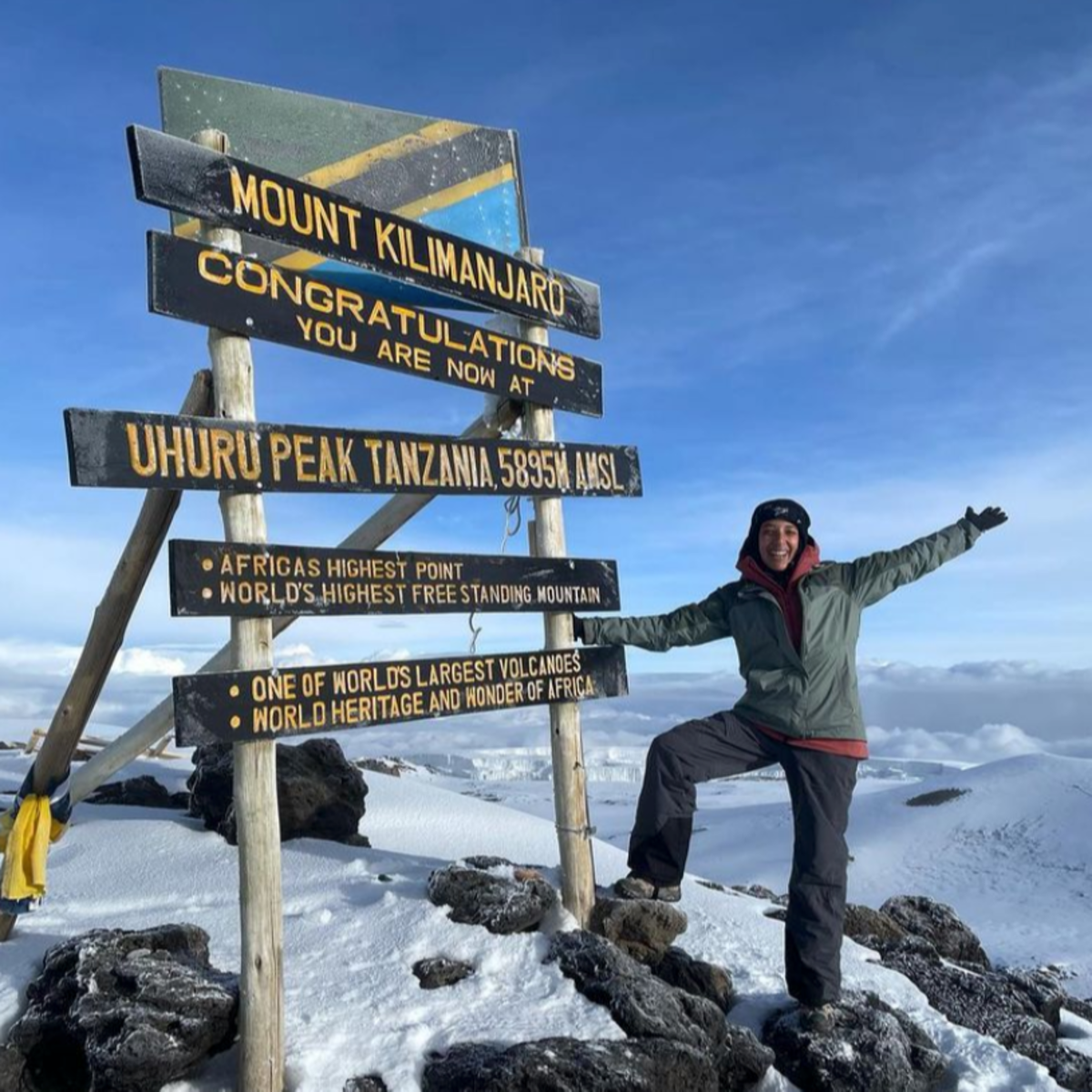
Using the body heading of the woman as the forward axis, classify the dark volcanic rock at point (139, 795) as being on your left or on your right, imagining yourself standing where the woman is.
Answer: on your right

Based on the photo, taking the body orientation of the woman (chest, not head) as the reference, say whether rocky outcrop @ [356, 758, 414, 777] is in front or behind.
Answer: behind

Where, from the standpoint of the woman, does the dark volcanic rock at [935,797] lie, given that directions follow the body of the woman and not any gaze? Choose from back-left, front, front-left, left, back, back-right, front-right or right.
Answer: back

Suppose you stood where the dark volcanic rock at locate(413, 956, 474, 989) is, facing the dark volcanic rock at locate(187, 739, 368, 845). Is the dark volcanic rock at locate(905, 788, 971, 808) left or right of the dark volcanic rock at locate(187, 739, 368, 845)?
right

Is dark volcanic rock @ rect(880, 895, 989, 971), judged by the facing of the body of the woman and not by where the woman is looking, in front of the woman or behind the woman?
behind

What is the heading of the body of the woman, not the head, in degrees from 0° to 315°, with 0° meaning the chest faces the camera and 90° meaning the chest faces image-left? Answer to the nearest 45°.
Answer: approximately 0°

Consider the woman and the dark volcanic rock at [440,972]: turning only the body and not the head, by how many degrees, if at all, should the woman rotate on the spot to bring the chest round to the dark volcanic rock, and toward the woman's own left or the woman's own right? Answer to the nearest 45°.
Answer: approximately 45° to the woman's own right
